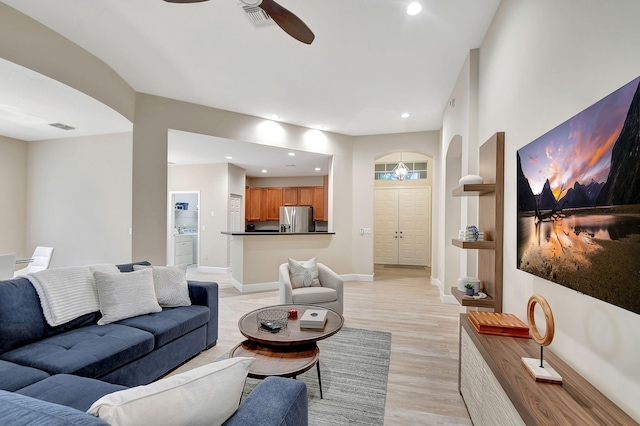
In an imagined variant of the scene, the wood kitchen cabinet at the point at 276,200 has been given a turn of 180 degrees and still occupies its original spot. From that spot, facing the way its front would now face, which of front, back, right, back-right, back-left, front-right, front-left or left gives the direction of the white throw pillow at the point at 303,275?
back

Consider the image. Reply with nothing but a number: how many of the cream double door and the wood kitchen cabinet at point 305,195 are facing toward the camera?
2

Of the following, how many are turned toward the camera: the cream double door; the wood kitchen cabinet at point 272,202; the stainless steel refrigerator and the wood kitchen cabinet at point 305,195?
4

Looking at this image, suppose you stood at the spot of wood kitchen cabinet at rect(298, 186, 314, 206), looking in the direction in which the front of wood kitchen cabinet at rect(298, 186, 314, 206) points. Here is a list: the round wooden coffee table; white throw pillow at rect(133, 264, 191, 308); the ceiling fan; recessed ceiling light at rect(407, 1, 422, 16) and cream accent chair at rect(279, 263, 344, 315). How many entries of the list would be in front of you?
5

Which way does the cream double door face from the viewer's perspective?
toward the camera

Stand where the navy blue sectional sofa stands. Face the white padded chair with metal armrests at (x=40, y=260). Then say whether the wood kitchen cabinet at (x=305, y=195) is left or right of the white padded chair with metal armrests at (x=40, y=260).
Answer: right

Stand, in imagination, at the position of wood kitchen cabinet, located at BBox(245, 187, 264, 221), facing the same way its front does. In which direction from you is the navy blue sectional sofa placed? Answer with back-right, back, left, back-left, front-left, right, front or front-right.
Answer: front

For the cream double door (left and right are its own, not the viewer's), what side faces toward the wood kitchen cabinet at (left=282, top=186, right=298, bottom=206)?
right

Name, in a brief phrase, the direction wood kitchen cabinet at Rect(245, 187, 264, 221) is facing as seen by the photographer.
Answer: facing the viewer

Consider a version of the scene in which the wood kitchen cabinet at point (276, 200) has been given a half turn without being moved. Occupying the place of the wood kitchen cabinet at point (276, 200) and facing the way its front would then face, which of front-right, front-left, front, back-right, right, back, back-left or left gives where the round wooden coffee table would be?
back

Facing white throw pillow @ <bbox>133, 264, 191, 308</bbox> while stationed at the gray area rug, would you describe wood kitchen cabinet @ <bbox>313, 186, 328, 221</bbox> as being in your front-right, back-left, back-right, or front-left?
front-right

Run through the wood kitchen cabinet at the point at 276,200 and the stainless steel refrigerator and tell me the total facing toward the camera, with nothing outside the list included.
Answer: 2

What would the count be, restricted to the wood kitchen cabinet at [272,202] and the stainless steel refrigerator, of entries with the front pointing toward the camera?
2

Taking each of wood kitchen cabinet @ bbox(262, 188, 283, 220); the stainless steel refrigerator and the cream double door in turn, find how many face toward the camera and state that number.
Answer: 3

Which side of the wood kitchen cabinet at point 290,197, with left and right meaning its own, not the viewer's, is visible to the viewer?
front

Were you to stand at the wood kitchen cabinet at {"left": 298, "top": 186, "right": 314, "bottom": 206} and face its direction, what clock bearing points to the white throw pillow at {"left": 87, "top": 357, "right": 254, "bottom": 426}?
The white throw pillow is roughly at 12 o'clock from the wood kitchen cabinet.
